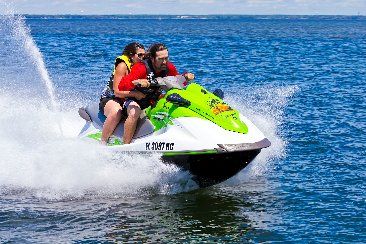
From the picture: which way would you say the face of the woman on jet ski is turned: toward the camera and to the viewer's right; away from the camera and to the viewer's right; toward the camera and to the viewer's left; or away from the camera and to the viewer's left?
toward the camera and to the viewer's right

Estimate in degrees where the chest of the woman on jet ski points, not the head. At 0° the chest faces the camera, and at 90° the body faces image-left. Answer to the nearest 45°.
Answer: approximately 315°

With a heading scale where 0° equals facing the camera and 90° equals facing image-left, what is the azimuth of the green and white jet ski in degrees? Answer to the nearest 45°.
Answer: approximately 315°
